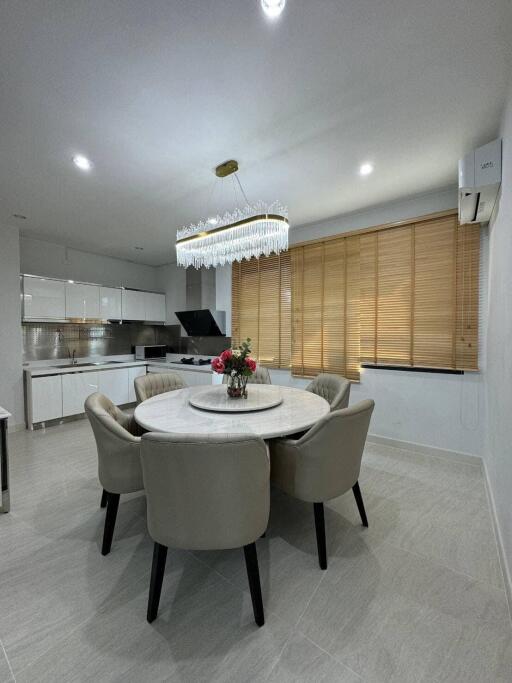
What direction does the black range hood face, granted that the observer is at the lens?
facing the viewer and to the left of the viewer

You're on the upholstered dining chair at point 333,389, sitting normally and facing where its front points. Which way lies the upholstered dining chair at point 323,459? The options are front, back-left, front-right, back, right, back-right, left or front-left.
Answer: front-left

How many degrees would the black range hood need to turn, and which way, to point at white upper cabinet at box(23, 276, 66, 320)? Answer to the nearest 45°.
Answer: approximately 45° to its right

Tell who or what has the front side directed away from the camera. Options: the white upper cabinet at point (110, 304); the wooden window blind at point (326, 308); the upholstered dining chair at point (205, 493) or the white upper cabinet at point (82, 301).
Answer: the upholstered dining chair

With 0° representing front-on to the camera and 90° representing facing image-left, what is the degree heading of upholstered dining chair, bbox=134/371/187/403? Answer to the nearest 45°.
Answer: approximately 315°

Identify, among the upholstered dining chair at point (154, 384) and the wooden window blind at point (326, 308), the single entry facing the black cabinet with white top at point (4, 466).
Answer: the wooden window blind

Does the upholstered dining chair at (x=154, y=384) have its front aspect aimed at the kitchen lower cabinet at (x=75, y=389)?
no

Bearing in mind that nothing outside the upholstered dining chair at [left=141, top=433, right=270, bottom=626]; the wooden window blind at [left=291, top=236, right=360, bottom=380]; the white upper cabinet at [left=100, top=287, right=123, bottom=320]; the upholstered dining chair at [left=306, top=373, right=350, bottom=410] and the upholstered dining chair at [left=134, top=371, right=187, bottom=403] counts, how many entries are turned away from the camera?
1

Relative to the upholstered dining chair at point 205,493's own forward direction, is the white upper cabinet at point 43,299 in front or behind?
in front

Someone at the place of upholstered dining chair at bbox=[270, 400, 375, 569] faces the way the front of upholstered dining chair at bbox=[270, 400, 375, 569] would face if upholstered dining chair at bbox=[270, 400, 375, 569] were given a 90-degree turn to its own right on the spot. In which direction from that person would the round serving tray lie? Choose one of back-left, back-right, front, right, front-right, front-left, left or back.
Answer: left

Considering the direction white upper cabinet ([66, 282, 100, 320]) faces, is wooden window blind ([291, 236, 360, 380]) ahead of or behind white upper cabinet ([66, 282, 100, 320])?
ahead

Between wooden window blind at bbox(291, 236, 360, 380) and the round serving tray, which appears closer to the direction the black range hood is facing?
the round serving tray

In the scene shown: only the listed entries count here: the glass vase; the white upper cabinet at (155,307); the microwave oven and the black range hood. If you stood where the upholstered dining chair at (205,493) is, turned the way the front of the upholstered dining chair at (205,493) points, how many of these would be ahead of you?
4

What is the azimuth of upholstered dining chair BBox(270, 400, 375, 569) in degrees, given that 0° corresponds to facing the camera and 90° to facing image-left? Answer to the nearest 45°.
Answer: approximately 135°

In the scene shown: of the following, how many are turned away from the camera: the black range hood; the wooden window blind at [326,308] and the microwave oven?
0

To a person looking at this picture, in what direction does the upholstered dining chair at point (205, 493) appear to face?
facing away from the viewer

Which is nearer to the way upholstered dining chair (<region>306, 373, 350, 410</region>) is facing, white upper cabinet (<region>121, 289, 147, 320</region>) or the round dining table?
the round dining table
